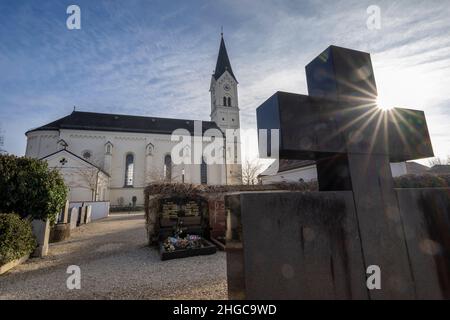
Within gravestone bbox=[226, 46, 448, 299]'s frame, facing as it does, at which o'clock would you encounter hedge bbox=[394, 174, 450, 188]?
The hedge is roughly at 8 o'clock from the gravestone.

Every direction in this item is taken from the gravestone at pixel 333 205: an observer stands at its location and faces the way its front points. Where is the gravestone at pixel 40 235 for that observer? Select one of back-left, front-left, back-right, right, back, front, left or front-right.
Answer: back-right

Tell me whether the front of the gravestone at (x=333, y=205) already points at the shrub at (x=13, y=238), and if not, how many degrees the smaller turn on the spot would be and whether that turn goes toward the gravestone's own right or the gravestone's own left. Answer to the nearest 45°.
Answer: approximately 135° to the gravestone's own right

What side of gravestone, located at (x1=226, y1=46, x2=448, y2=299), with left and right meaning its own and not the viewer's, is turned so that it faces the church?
back

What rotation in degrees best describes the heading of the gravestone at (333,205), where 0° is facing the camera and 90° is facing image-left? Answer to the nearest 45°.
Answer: approximately 315°
